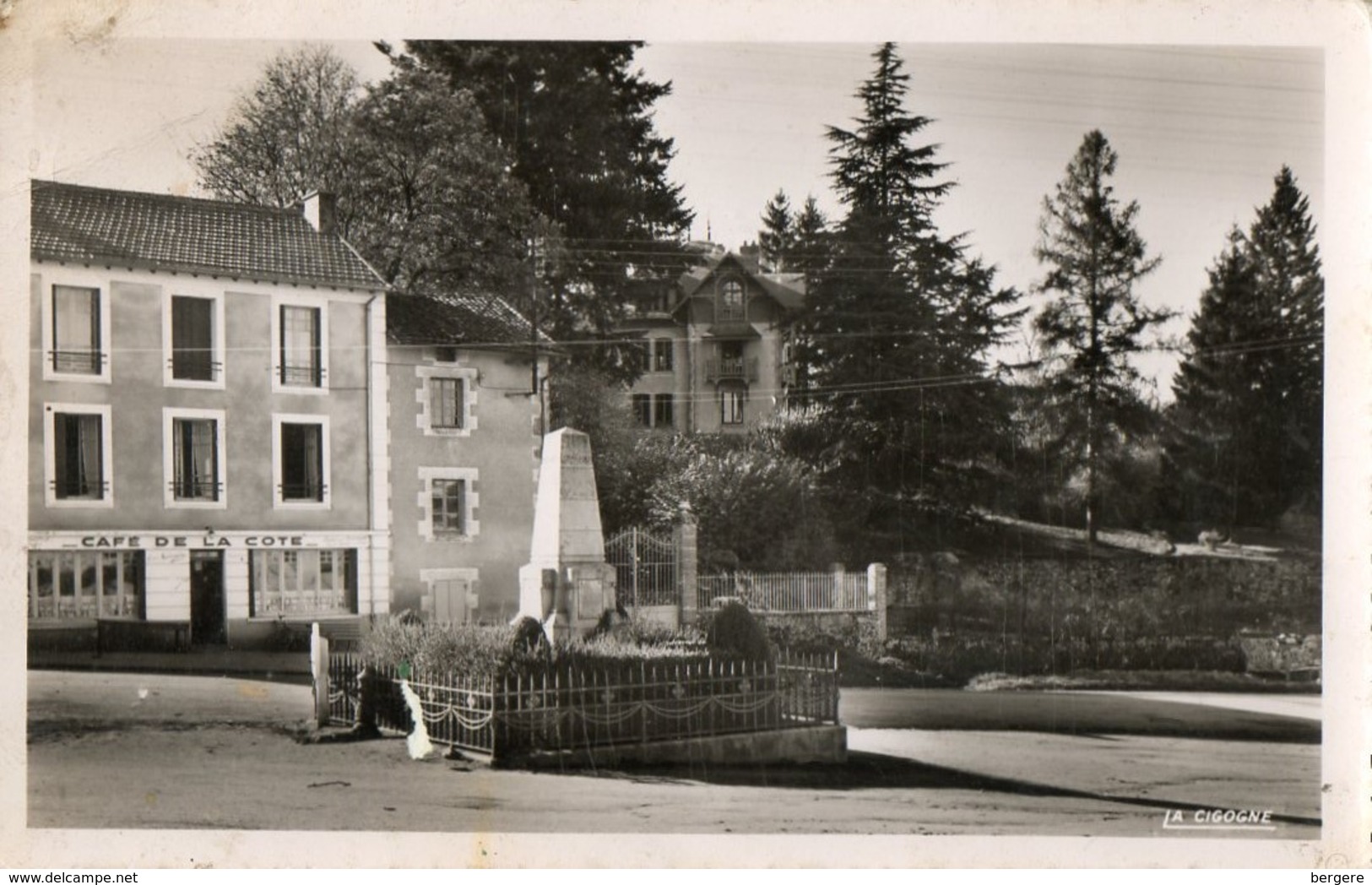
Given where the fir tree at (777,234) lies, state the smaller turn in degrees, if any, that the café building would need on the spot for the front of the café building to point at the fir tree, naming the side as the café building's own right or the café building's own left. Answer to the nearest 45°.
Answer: approximately 90° to the café building's own left

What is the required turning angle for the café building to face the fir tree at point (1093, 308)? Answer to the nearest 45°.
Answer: approximately 90° to its left

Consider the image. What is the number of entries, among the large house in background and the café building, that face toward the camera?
2

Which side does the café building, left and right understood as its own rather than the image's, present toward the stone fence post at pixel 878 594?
left

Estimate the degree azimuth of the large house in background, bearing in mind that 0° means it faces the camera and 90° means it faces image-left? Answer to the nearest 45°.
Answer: approximately 0°

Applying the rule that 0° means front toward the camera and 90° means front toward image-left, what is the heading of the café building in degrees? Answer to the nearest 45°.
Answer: approximately 0°

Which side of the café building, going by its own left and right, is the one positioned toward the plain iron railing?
left

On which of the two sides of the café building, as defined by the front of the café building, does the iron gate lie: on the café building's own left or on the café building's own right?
on the café building's own left
